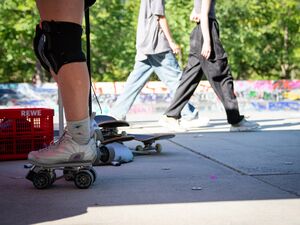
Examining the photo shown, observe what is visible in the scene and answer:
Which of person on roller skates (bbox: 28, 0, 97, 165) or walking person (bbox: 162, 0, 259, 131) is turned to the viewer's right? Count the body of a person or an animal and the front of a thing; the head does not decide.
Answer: walking person (bbox: 162, 0, 259, 131)

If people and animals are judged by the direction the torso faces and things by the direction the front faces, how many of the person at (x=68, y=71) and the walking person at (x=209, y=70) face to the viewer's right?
1

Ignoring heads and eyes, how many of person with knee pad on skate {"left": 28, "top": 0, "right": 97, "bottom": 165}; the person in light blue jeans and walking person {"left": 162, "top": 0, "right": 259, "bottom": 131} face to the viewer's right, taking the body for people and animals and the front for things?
2

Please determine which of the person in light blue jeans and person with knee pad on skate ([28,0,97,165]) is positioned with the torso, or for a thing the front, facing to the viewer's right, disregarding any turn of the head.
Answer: the person in light blue jeans

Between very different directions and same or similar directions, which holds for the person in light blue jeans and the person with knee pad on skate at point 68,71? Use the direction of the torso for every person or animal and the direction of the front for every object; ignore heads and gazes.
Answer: very different directions

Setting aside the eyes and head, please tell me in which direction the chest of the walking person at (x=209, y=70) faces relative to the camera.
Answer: to the viewer's right

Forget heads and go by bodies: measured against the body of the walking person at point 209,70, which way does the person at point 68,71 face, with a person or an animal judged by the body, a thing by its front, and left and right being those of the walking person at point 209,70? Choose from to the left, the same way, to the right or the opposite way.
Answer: the opposite way

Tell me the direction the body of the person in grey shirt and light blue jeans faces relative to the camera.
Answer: to the viewer's right

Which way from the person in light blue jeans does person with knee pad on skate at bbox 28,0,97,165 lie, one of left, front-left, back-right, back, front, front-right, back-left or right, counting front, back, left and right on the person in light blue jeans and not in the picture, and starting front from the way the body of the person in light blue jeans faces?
right

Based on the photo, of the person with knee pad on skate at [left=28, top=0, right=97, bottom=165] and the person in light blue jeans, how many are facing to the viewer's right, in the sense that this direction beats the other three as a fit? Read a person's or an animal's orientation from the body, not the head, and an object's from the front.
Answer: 1

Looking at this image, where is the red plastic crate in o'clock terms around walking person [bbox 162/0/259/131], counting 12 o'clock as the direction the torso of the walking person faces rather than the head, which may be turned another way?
The red plastic crate is roughly at 4 o'clock from the walking person.

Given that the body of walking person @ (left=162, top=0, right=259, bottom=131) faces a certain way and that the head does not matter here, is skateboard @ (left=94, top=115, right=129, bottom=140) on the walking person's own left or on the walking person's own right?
on the walking person's own right

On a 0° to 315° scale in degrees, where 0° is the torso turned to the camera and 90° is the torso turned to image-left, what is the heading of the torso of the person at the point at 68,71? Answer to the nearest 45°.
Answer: approximately 90°
